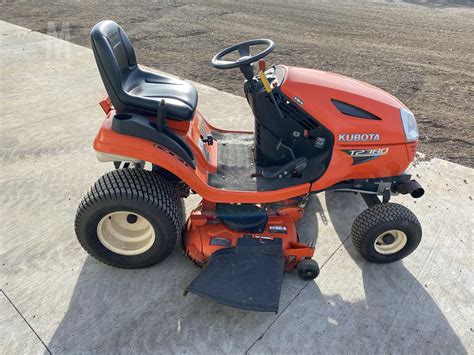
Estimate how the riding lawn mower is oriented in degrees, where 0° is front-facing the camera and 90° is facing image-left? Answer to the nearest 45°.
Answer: approximately 270°
